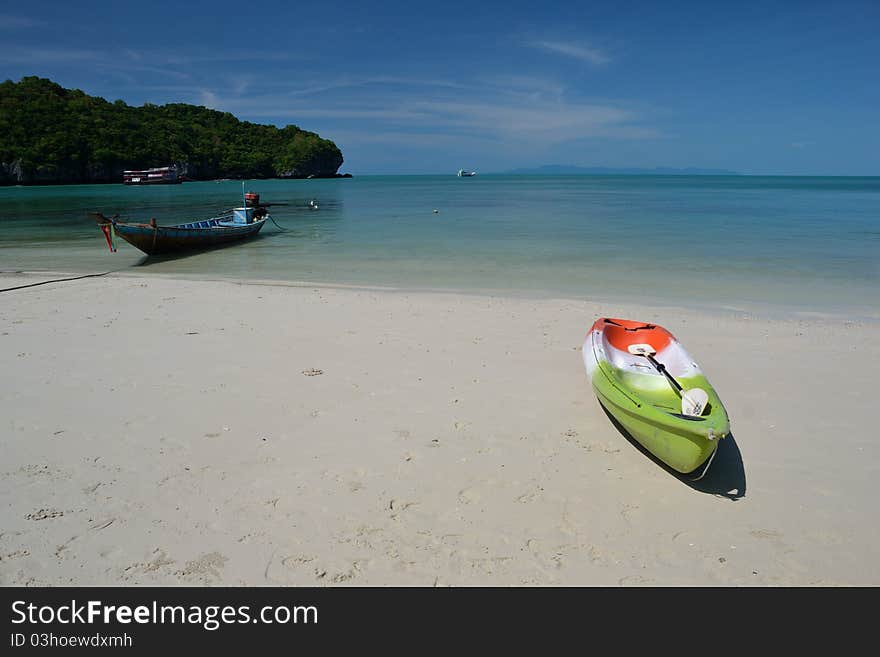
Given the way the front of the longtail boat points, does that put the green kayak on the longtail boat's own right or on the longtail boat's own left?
on the longtail boat's own left

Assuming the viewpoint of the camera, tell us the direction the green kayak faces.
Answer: facing the viewer and to the right of the viewer

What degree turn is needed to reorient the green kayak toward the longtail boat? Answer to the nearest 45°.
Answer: approximately 180°

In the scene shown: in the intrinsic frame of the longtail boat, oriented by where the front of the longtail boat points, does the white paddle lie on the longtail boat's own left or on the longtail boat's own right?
on the longtail boat's own left

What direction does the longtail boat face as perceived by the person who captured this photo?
facing the viewer and to the left of the viewer

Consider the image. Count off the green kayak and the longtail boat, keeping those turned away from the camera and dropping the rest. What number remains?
0
